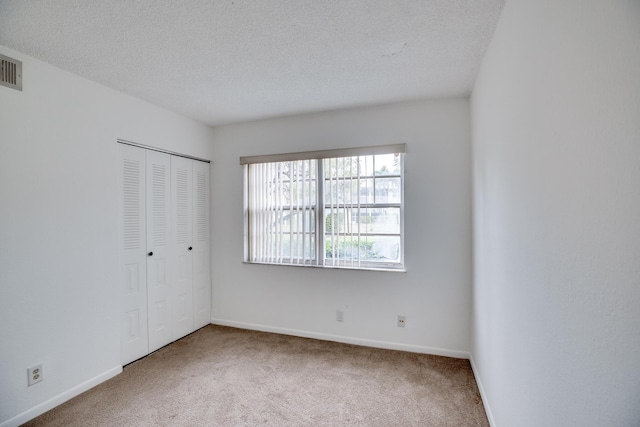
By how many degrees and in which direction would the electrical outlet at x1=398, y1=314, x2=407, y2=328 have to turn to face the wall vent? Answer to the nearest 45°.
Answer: approximately 45° to its right

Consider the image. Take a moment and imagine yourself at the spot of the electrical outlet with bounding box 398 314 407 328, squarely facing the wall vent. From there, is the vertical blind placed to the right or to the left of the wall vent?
right

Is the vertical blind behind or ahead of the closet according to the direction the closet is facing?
ahead

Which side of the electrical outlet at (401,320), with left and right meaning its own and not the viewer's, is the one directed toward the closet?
right

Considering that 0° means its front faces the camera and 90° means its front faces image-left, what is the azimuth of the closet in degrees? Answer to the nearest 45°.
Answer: approximately 315°

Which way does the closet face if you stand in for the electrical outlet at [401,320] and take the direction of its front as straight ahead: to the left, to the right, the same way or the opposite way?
to the left

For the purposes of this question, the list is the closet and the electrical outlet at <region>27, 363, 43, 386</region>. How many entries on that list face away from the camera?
0

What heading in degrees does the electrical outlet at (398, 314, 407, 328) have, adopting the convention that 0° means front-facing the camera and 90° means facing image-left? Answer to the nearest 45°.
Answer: approximately 0°
